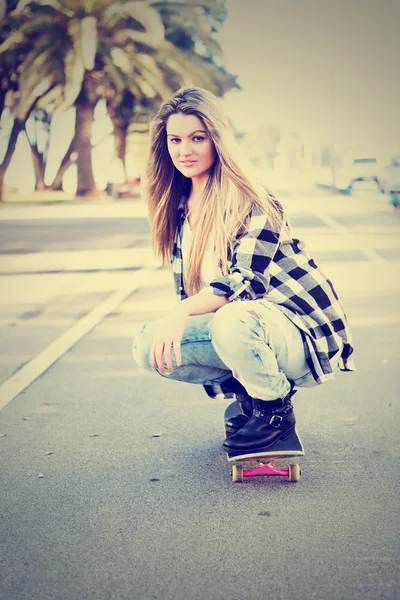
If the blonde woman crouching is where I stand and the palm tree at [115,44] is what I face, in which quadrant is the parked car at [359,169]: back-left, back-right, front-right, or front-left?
front-right

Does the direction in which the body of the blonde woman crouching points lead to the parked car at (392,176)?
no

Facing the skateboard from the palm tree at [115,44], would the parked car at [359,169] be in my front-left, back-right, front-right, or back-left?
back-left

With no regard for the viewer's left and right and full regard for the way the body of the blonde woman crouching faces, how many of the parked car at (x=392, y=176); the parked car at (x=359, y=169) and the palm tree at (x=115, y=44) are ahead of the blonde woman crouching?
0

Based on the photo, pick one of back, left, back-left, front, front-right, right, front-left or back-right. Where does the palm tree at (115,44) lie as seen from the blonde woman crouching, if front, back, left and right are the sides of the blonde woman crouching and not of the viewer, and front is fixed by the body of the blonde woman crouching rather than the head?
back-right

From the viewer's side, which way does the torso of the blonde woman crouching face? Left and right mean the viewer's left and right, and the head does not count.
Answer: facing the viewer and to the left of the viewer

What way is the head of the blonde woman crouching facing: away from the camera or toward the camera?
toward the camera

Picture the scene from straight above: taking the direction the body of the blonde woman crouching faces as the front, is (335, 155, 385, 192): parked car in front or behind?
behind
